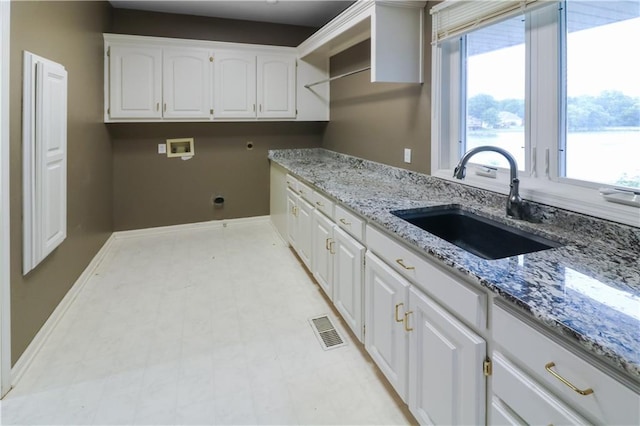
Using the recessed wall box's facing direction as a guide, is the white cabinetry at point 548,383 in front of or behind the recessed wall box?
in front

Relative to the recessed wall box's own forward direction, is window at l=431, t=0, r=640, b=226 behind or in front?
in front

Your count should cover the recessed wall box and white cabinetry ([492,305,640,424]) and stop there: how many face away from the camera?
0

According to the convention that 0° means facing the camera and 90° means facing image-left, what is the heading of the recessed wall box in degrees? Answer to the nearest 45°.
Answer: approximately 0°

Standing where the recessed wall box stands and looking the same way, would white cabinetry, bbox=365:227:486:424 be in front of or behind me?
in front

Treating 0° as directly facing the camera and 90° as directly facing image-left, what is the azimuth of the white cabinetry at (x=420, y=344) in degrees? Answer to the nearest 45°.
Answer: approximately 45°
